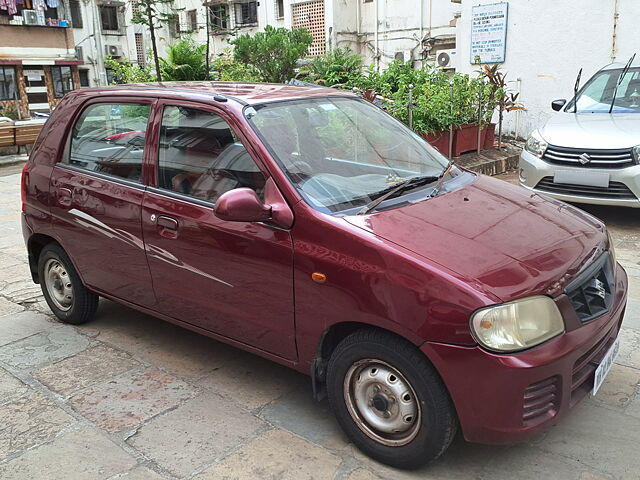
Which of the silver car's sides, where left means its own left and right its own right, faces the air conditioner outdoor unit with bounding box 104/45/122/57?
right

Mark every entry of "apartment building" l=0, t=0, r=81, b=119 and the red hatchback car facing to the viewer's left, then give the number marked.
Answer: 0

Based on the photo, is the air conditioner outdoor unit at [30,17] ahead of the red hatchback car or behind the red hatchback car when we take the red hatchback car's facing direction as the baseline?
behind

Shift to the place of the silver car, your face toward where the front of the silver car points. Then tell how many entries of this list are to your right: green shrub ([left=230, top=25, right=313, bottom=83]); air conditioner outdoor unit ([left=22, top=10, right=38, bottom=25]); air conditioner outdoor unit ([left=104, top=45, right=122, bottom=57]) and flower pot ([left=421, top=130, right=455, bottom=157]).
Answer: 4

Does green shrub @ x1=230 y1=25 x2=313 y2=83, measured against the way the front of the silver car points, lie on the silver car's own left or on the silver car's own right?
on the silver car's own right

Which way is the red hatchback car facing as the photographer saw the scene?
facing the viewer and to the right of the viewer

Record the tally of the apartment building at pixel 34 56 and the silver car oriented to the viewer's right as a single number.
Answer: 0

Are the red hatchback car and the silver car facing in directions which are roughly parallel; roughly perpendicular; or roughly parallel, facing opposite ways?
roughly perpendicular

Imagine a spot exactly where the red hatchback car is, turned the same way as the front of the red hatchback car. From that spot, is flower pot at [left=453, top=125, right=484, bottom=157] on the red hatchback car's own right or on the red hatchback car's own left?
on the red hatchback car's own left

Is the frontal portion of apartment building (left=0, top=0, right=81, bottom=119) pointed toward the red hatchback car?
yes

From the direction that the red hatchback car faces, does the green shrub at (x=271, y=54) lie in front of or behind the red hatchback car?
behind

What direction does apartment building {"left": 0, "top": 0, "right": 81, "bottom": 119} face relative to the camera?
toward the camera

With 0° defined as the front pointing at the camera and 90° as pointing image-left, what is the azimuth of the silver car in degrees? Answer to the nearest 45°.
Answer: approximately 45°

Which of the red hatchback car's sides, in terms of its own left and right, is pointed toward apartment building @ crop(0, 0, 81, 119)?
back
